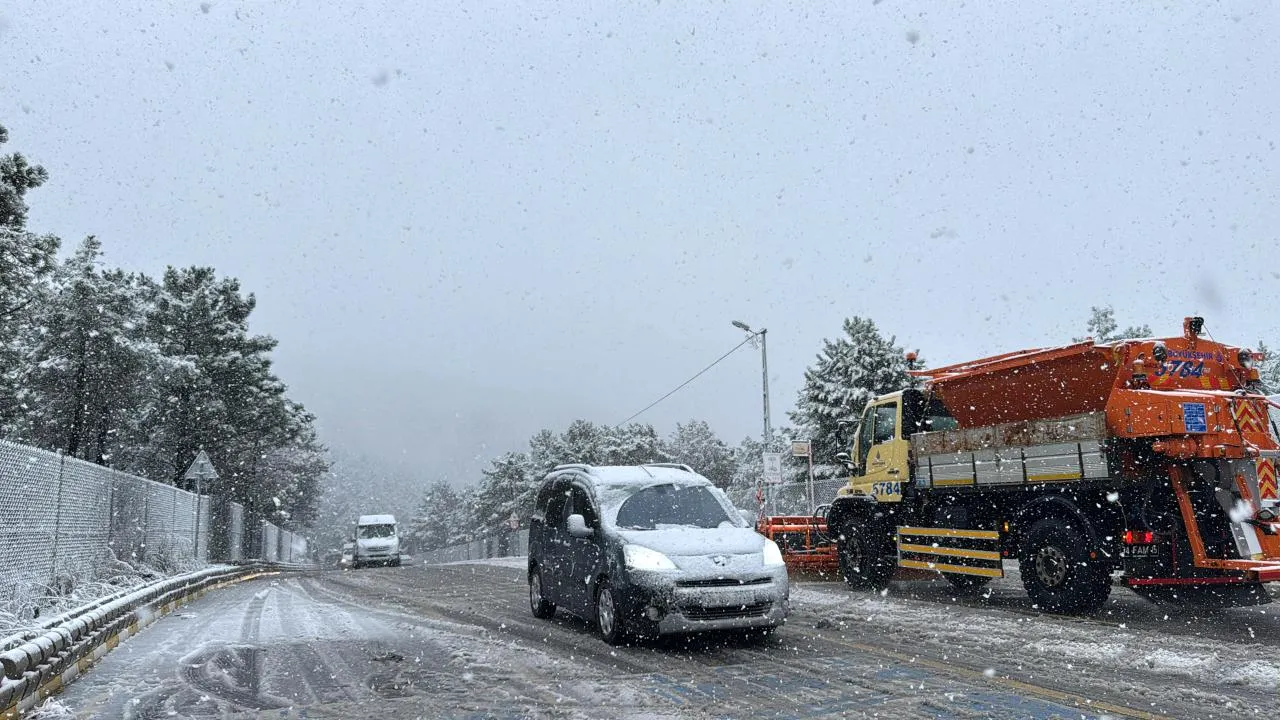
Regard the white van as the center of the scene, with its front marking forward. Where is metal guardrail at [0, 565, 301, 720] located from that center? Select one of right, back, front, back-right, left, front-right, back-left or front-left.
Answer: front

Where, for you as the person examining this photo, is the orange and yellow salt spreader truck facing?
facing away from the viewer and to the left of the viewer

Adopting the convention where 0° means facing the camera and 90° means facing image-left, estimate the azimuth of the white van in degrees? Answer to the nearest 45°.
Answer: approximately 0°

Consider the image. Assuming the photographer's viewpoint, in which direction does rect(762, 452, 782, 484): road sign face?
facing the viewer

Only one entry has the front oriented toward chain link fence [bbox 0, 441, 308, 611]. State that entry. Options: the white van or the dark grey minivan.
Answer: the white van

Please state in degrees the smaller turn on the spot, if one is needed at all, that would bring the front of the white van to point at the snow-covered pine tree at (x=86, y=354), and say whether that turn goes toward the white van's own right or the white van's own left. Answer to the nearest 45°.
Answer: approximately 45° to the white van's own right

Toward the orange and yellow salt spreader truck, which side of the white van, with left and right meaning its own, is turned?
front

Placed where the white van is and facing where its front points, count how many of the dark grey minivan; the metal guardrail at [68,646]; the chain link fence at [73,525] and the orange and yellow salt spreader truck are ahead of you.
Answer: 4

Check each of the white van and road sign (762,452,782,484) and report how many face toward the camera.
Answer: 2

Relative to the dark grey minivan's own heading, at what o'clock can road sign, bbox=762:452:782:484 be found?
The road sign is roughly at 8 o'clock from the dark grey minivan.

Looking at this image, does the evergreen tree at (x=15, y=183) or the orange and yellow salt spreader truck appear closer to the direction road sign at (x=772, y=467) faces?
the orange and yellow salt spreader truck

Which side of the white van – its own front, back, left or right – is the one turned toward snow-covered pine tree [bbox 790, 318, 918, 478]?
left
